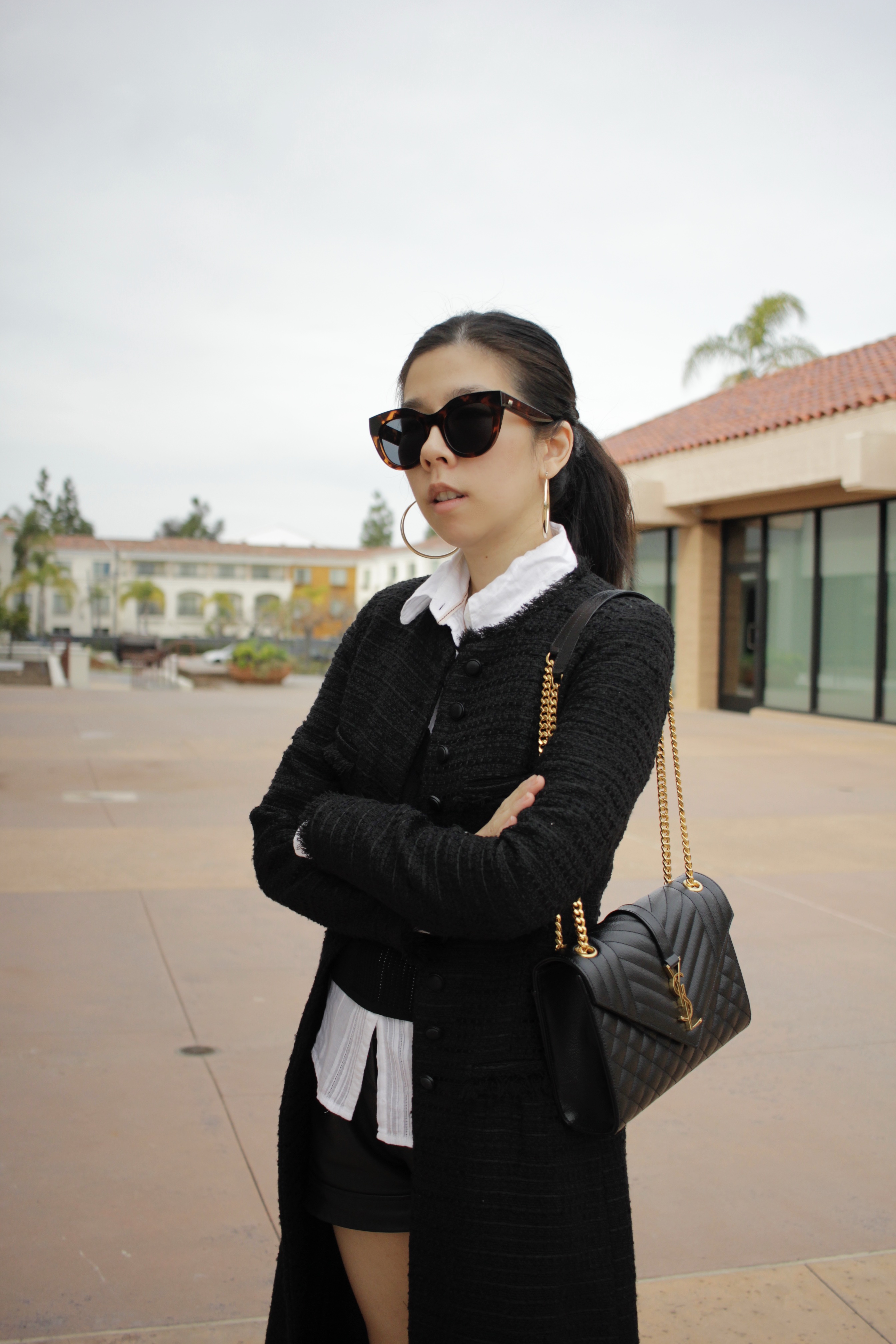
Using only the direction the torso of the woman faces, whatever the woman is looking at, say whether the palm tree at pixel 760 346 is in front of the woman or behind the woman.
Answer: behind

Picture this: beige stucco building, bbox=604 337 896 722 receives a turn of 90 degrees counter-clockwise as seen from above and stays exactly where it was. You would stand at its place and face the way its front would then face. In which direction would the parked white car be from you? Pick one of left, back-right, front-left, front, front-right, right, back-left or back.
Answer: back

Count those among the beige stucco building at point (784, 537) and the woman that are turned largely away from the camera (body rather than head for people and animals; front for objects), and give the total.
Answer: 0

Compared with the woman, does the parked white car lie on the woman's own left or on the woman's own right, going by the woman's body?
on the woman's own right

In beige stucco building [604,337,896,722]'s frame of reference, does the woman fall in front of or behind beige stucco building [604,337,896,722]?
in front

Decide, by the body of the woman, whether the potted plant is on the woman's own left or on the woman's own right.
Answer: on the woman's own right

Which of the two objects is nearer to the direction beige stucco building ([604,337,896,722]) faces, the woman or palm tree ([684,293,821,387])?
the woman

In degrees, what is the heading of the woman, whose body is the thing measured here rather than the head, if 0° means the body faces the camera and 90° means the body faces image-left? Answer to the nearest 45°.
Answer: approximately 45°

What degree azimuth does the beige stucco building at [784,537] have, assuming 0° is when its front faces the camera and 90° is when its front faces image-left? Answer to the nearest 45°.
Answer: approximately 45°
